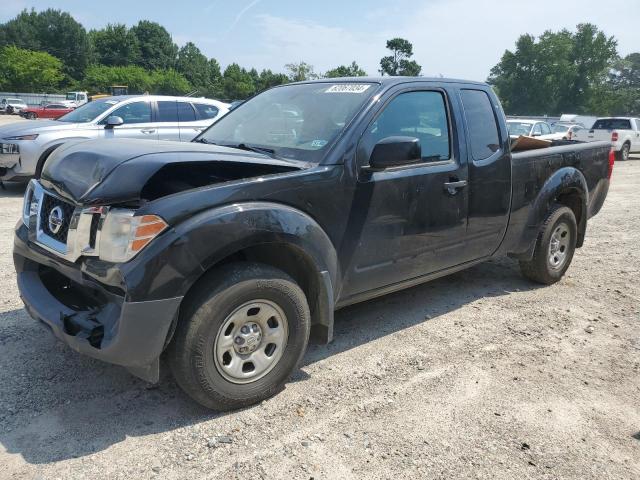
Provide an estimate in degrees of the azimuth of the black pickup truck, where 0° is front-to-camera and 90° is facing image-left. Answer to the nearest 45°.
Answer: approximately 45°

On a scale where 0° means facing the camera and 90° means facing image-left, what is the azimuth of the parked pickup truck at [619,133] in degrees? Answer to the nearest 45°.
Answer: approximately 225°

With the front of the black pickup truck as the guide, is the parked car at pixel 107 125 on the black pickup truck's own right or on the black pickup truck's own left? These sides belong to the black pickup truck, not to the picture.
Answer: on the black pickup truck's own right

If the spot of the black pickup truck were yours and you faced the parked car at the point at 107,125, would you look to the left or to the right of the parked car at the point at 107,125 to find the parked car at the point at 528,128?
right

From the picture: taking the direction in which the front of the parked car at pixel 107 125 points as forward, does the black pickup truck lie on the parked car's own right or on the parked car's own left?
on the parked car's own left

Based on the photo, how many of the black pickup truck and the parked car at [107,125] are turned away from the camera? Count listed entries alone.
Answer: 0

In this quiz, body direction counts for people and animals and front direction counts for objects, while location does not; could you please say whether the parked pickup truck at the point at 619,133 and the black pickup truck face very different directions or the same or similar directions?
very different directions

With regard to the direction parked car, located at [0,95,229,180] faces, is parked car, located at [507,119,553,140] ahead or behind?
behind

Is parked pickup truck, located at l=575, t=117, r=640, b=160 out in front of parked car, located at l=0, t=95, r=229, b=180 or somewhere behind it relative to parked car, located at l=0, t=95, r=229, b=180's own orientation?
behind
